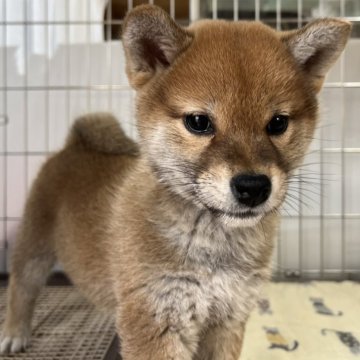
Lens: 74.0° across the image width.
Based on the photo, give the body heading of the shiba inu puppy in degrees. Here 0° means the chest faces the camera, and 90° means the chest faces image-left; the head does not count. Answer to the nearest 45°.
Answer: approximately 315°
